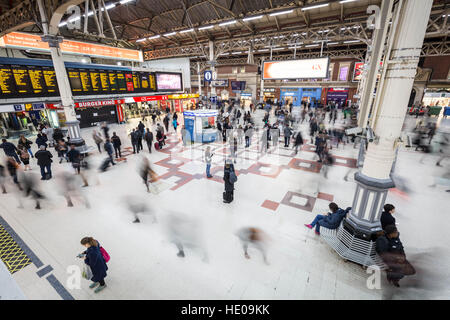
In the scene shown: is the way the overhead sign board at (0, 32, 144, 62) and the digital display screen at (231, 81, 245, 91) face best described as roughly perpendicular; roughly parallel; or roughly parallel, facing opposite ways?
roughly perpendicular

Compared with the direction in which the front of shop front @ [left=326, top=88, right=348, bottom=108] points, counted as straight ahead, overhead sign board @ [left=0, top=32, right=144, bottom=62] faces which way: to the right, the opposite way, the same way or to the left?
to the left

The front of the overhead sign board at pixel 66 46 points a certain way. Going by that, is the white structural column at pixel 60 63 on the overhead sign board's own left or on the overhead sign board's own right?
on the overhead sign board's own right

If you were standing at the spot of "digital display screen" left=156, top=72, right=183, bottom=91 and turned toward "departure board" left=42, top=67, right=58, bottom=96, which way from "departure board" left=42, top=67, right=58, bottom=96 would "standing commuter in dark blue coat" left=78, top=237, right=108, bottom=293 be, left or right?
left

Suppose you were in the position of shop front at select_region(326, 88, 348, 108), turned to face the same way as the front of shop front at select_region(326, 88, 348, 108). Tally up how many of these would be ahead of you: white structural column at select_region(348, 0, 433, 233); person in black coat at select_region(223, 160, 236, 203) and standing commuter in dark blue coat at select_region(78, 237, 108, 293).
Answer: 3

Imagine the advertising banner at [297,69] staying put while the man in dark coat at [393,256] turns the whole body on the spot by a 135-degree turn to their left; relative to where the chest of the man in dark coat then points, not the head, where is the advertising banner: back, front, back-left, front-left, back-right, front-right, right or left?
front-left

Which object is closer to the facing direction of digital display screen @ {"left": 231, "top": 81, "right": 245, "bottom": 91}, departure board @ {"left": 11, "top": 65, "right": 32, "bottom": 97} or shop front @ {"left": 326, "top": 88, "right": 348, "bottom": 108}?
the departure board

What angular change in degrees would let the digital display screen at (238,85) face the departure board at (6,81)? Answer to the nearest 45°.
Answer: approximately 45° to its right

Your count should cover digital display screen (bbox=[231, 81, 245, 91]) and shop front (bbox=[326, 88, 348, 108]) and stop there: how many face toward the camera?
2

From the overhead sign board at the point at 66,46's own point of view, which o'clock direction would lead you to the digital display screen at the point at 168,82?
The digital display screen is roughly at 10 o'clock from the overhead sign board.

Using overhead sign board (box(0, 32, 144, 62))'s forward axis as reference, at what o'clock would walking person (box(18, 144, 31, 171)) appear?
The walking person is roughly at 2 o'clock from the overhead sign board.
